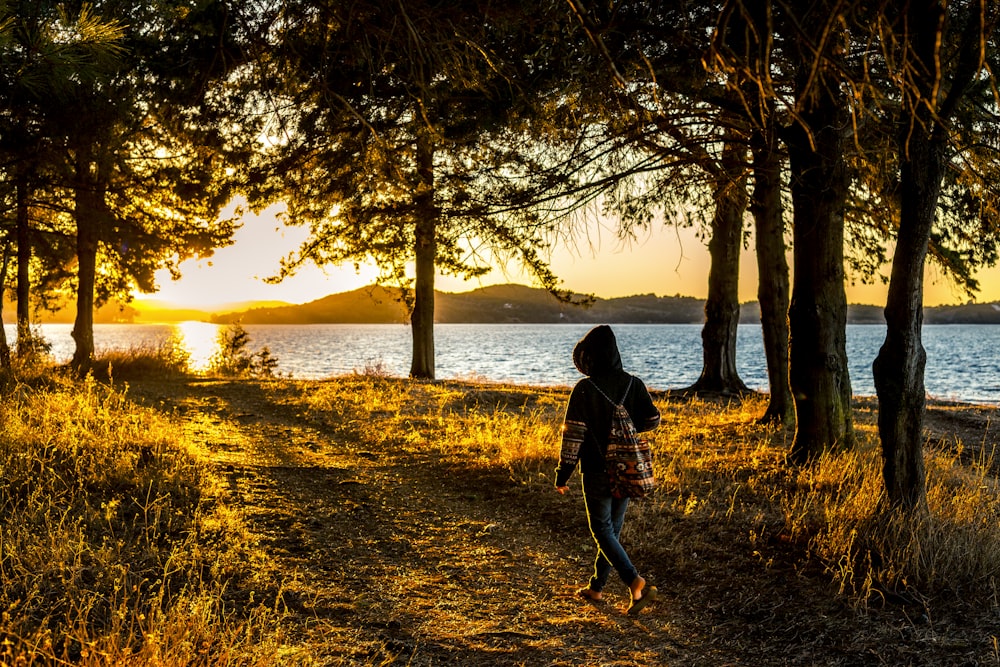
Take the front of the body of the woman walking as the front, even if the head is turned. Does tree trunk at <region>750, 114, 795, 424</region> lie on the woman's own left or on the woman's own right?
on the woman's own right

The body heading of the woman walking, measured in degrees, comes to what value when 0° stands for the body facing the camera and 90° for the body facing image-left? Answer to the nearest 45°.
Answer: approximately 135°

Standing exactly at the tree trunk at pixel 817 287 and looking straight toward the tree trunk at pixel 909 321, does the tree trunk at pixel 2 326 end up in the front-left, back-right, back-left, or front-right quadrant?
back-right

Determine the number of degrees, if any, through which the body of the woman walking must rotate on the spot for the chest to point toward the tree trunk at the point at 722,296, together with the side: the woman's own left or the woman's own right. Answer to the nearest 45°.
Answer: approximately 45° to the woman's own right

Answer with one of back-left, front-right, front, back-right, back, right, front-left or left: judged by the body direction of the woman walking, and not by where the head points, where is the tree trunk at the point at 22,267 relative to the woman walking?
front

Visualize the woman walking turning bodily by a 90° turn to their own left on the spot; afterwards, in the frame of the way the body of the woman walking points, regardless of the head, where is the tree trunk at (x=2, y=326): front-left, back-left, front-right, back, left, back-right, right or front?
right

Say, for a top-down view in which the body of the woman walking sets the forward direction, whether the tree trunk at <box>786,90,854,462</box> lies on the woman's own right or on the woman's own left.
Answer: on the woman's own right

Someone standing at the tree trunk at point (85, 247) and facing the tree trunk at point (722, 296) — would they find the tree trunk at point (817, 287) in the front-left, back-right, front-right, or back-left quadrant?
front-right

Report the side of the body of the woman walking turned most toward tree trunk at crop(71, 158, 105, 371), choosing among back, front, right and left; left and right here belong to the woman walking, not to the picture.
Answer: front
